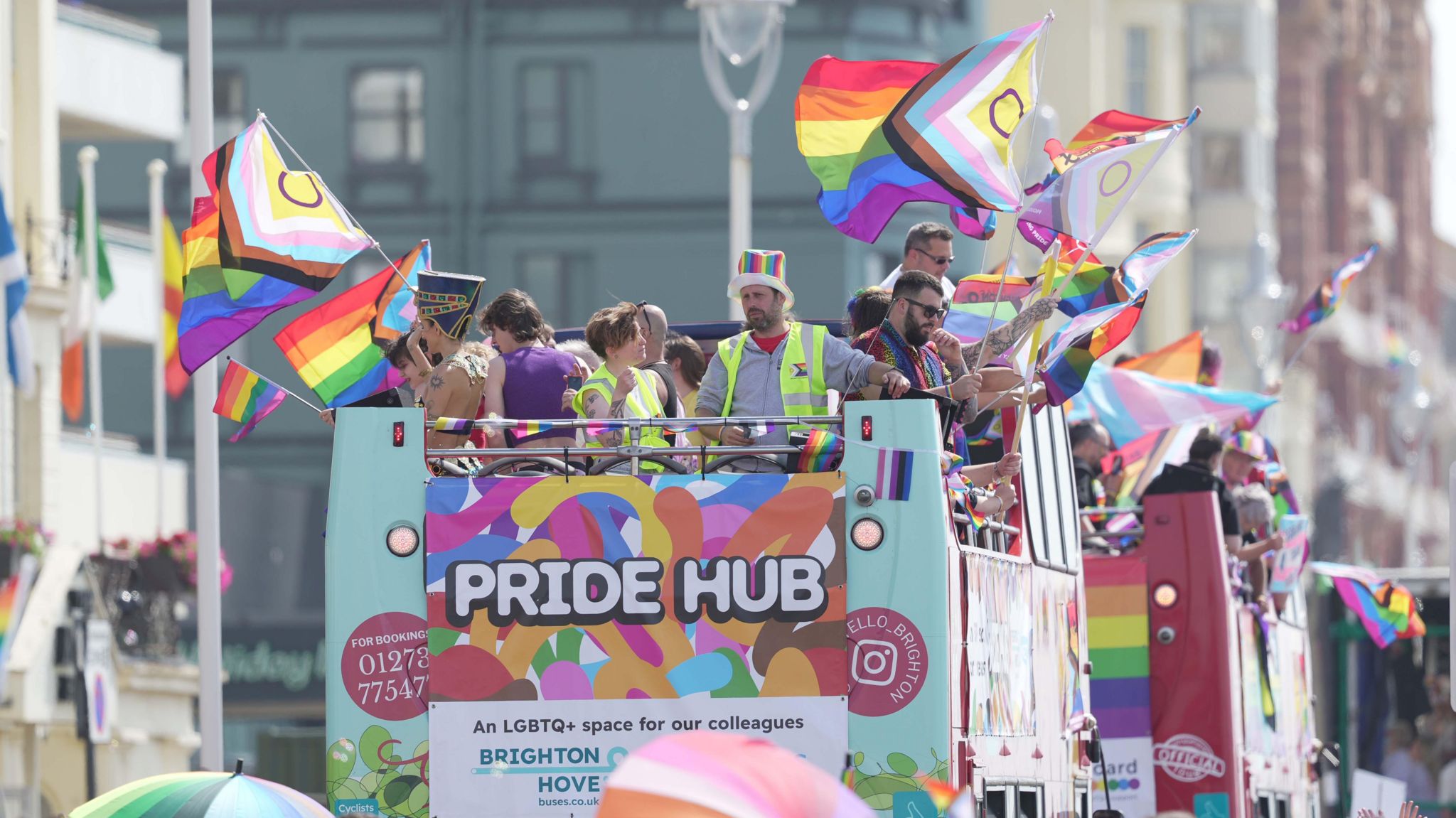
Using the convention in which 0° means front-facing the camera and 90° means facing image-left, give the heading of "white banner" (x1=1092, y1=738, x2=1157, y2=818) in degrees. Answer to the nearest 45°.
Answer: approximately 0°

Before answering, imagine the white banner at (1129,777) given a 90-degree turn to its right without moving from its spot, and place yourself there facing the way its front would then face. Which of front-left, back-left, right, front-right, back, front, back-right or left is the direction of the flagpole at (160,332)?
front-right

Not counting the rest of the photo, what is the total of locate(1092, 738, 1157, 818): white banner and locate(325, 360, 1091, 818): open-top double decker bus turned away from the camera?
1

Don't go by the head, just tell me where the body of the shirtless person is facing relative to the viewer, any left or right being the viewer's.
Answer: facing away from the viewer and to the left of the viewer

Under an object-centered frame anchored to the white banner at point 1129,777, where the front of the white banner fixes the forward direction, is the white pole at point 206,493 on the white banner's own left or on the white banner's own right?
on the white banner's own right

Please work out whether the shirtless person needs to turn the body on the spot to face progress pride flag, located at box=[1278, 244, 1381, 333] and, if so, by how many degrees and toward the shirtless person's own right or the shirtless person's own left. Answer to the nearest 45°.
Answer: approximately 90° to the shirtless person's own right

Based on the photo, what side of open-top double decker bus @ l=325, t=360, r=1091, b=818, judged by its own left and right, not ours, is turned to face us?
back

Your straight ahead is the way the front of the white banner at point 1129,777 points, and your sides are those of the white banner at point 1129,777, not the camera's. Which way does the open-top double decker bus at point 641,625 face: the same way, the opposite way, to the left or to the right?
the opposite way
